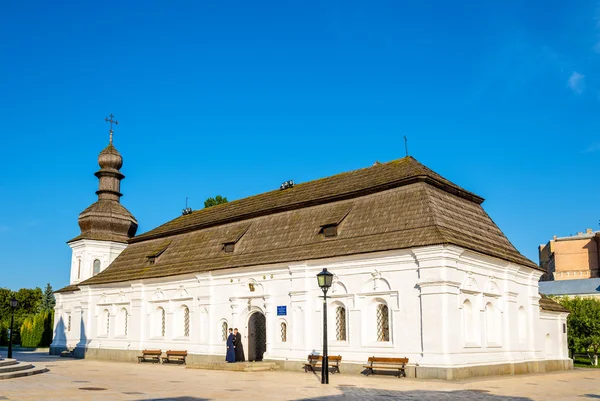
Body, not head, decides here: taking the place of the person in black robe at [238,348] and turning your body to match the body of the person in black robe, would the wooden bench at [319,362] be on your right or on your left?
on your left

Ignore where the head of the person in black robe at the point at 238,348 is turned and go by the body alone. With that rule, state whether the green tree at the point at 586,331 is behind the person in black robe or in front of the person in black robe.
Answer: behind

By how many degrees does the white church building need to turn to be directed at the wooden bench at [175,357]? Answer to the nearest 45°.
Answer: approximately 90° to its right

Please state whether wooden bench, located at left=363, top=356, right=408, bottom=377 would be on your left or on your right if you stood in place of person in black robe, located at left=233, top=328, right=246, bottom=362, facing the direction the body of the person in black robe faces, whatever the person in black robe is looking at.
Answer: on your left

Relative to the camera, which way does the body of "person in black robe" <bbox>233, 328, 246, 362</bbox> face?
to the viewer's left
